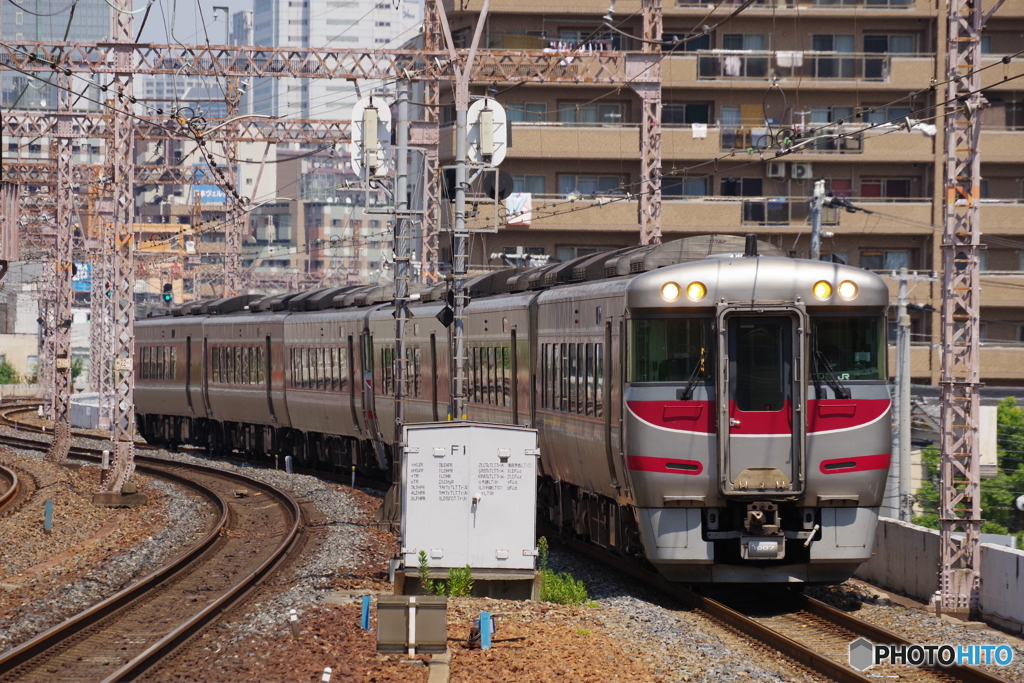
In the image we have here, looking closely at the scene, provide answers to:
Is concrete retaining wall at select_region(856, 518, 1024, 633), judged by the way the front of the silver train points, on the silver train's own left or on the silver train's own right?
on the silver train's own left

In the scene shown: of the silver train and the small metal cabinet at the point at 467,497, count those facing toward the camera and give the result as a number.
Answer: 2

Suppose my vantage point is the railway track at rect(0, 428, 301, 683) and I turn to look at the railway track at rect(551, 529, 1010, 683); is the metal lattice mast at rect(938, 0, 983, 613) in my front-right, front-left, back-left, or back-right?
front-left

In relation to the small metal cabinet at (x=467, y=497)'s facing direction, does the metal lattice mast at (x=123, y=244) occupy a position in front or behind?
behind

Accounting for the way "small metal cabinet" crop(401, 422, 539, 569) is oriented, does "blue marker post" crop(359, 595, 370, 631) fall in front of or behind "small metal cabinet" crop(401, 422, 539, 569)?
in front

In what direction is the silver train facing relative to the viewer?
toward the camera

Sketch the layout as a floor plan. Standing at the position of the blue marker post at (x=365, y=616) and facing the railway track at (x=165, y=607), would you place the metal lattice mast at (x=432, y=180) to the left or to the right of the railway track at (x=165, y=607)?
right

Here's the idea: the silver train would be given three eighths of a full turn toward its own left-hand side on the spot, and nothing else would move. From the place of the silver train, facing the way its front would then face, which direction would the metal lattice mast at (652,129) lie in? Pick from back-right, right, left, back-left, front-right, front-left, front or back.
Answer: front-left

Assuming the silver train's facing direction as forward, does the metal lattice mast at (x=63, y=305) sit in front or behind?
behind

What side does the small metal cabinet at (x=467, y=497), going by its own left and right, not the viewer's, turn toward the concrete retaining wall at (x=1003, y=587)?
left

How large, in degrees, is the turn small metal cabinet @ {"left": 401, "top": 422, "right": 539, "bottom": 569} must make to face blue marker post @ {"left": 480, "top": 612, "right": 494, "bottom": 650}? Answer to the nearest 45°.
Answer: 0° — it already faces it

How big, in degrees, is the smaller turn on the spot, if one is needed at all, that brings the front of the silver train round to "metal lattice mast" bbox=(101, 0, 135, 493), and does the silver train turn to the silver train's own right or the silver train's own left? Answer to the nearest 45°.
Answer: approximately 135° to the silver train's own right

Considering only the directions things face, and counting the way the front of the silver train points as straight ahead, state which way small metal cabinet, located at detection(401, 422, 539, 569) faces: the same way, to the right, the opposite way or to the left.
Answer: the same way
